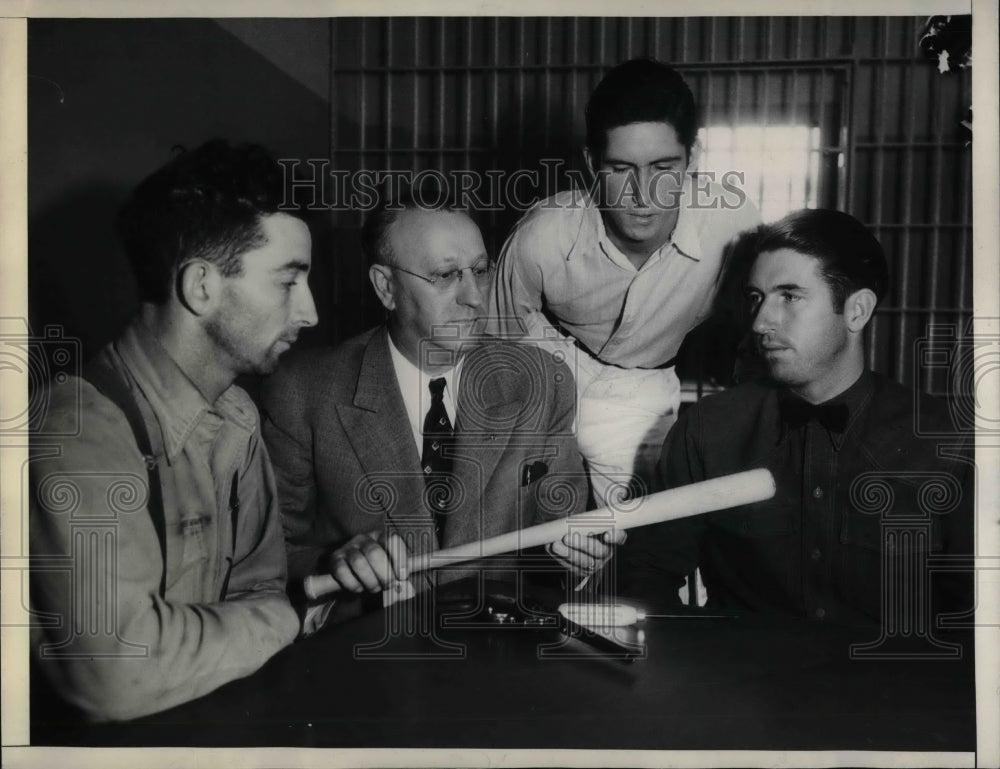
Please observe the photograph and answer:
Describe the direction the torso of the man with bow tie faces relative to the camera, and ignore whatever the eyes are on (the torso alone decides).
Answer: toward the camera

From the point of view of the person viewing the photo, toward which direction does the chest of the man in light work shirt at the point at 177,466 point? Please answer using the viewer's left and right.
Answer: facing the viewer and to the right of the viewer

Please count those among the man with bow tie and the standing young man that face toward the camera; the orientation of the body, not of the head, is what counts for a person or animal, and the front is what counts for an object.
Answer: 2

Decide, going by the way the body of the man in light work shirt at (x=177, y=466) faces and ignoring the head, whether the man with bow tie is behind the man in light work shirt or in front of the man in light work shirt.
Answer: in front

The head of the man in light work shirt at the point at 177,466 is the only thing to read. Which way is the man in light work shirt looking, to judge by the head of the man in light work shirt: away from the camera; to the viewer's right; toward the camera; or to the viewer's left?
to the viewer's right

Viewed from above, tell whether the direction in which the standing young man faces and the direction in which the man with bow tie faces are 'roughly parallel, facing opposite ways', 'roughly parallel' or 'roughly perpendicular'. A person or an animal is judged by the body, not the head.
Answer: roughly parallel

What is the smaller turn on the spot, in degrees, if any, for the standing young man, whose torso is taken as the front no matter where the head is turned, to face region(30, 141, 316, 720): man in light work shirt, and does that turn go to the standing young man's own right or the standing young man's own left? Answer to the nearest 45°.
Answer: approximately 90° to the standing young man's own right

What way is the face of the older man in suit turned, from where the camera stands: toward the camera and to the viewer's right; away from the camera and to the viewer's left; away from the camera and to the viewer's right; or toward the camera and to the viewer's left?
toward the camera and to the viewer's right

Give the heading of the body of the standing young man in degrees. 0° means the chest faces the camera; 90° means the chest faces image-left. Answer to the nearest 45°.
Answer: approximately 0°
